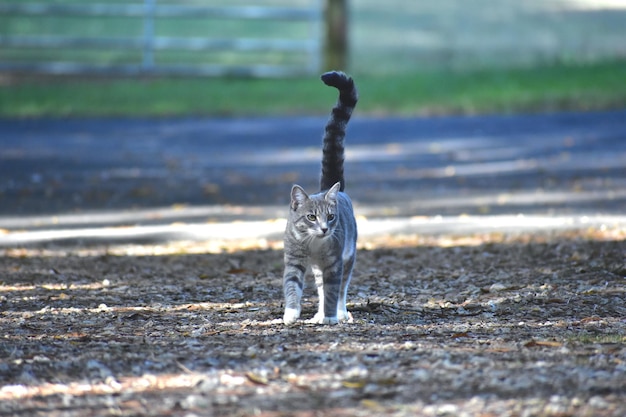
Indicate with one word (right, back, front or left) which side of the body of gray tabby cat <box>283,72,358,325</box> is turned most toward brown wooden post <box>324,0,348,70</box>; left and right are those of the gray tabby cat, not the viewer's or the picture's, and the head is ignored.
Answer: back

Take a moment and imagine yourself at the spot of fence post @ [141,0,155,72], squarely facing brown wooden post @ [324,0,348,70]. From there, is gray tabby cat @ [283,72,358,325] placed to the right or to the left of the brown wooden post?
right

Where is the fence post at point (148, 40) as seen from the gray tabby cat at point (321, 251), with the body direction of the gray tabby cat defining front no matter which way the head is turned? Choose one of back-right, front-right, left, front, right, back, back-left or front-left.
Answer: back

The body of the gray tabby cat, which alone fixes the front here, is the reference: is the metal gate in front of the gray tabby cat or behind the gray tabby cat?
behind

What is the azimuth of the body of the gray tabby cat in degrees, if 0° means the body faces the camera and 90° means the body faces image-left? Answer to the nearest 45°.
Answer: approximately 0°
